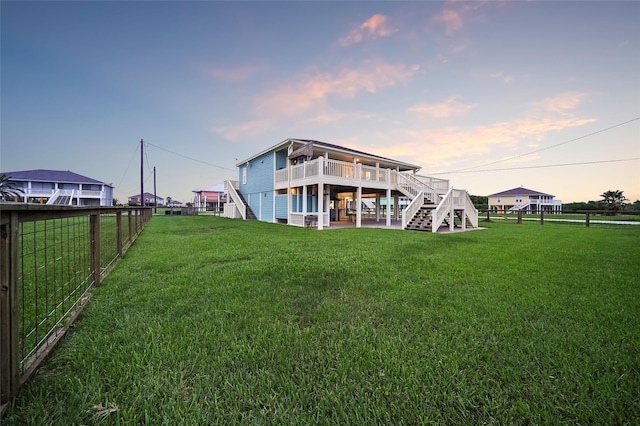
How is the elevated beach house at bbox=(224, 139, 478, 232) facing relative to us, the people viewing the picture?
facing the viewer and to the right of the viewer

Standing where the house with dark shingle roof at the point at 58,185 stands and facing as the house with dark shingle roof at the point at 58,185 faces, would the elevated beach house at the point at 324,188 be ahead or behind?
ahead

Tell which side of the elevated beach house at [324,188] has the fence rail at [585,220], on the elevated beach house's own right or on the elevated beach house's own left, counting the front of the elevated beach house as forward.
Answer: on the elevated beach house's own left

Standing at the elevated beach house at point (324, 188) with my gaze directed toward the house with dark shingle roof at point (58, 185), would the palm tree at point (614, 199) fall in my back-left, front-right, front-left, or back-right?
back-right

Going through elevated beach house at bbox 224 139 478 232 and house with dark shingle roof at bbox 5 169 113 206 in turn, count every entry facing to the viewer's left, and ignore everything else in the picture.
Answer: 0

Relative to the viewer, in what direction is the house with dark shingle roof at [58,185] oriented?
toward the camera

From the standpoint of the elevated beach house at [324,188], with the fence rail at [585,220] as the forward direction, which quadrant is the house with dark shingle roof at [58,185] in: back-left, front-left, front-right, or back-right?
back-left

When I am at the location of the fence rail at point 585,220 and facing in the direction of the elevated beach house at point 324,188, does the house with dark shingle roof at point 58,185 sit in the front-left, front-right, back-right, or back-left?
front-right

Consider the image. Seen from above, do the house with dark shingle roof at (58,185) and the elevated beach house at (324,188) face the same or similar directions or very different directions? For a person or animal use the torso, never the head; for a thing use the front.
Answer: same or similar directions

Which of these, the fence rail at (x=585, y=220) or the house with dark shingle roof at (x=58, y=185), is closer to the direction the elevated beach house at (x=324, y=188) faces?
the fence rail

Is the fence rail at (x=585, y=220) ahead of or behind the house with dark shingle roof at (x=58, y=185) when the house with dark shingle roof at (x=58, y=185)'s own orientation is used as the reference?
ahead
